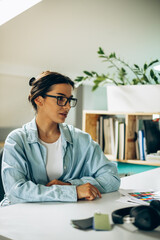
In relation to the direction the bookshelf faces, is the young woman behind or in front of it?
in front

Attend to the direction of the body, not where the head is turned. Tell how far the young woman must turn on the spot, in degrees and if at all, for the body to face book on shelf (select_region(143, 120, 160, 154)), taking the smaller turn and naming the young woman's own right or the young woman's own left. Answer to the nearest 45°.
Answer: approximately 90° to the young woman's own left

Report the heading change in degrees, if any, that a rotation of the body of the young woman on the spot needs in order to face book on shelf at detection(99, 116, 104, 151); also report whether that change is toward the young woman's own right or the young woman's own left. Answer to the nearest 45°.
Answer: approximately 135° to the young woman's own left

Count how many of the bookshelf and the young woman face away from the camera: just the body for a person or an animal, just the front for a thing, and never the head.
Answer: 0

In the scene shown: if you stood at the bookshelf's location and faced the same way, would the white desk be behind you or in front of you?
in front

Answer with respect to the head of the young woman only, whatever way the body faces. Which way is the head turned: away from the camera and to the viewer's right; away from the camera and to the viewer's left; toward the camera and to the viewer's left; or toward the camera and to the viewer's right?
toward the camera and to the viewer's right

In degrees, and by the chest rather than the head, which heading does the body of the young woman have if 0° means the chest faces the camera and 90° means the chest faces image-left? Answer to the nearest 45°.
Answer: approximately 315°

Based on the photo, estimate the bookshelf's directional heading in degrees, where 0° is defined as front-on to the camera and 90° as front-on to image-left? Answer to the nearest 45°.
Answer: approximately 45°
